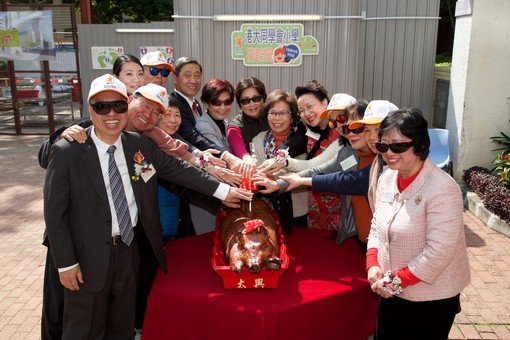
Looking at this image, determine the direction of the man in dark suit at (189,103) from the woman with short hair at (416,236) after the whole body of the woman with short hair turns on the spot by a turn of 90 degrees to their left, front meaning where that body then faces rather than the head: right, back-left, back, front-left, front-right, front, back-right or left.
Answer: back

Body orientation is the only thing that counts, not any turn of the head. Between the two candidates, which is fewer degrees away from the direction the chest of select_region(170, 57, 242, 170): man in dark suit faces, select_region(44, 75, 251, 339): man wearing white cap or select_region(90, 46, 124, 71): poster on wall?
the man wearing white cap

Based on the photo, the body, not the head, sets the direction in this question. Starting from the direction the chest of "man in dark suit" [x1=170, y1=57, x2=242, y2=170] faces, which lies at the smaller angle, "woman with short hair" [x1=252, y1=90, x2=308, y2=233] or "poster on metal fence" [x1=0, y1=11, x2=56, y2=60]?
the woman with short hair

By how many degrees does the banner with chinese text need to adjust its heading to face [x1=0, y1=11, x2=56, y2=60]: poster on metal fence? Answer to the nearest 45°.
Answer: approximately 135° to its right

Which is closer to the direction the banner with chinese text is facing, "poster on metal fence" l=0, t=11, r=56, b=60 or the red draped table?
the red draped table

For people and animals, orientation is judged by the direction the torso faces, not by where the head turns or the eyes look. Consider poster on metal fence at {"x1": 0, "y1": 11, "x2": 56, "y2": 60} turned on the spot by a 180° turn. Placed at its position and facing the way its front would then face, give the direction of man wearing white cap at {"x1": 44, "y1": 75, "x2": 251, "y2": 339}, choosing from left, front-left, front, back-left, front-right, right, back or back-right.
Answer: back

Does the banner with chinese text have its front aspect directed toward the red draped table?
yes

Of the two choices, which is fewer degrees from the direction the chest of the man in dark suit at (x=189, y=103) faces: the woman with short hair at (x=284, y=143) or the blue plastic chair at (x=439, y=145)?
the woman with short hair

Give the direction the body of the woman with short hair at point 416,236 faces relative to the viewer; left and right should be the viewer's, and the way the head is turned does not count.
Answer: facing the viewer and to the left of the viewer

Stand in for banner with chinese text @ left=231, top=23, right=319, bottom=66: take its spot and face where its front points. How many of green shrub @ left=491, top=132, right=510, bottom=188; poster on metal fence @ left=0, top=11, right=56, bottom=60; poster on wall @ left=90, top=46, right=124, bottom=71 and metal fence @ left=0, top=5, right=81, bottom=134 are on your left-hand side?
1
